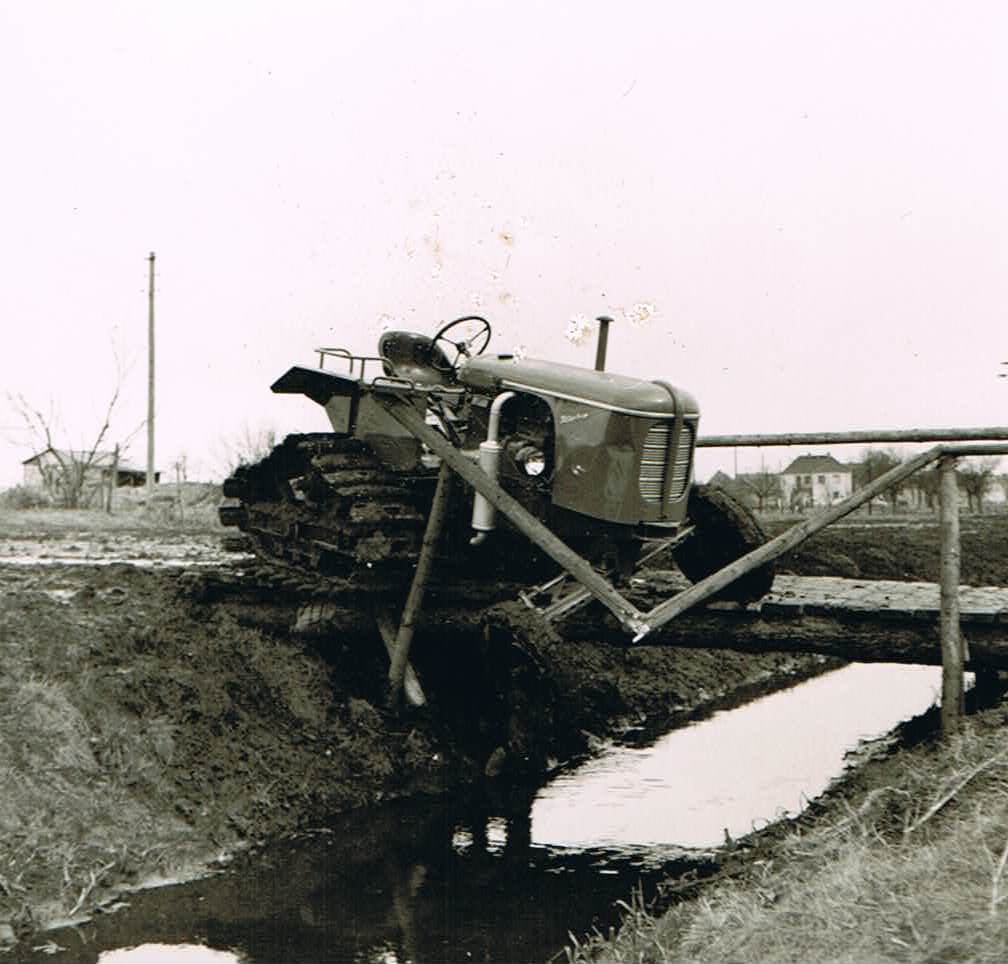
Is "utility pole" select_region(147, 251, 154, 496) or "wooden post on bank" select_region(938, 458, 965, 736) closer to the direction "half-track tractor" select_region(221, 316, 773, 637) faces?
the wooden post on bank

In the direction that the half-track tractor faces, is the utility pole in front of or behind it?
behind

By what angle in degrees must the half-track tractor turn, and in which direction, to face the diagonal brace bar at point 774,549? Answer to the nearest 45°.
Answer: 0° — it already faces it

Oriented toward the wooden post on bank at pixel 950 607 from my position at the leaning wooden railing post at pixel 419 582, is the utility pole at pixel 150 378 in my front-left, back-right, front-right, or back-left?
back-left

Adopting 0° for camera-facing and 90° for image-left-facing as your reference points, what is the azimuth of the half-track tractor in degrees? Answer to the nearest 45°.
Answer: approximately 315°

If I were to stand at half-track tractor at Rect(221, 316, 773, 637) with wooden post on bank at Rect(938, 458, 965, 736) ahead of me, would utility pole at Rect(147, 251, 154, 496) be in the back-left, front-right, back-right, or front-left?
back-left

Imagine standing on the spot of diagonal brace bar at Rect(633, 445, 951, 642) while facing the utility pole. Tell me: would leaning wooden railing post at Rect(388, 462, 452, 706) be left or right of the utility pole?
left

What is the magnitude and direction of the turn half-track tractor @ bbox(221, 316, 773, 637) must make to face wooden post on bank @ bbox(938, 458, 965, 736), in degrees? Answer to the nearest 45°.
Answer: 0° — it already faces it
